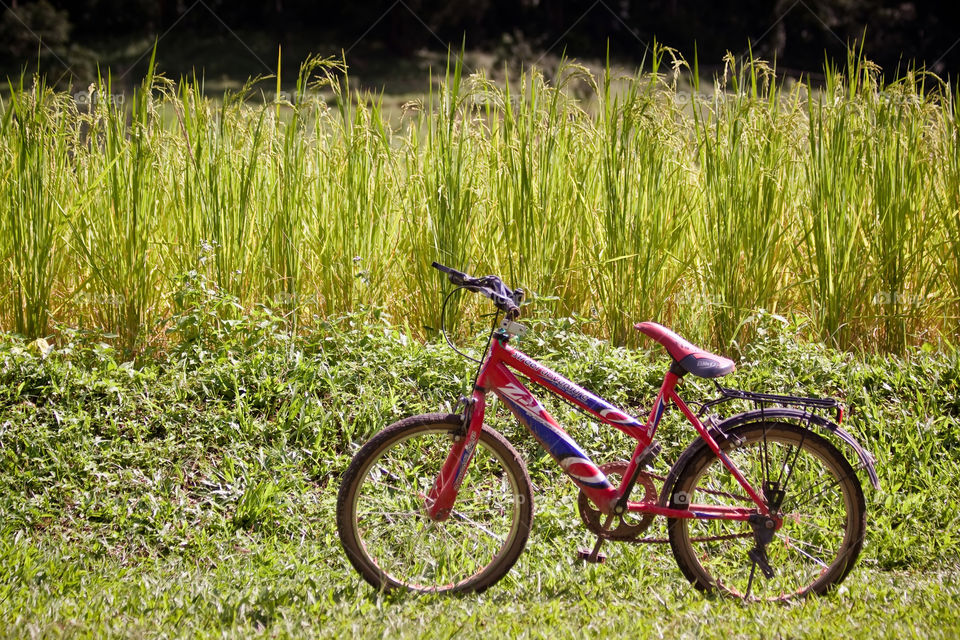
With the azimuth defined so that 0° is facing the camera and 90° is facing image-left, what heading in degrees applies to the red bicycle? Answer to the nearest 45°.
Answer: approximately 90°
